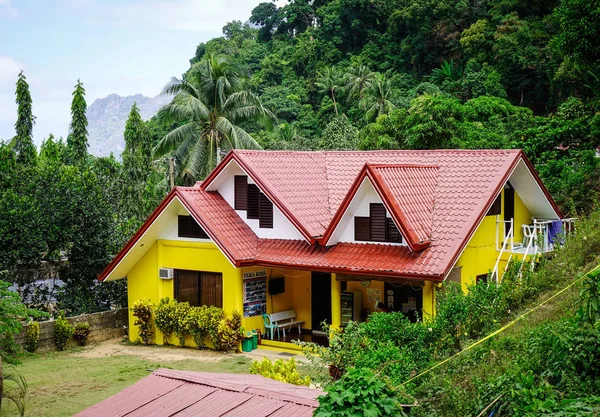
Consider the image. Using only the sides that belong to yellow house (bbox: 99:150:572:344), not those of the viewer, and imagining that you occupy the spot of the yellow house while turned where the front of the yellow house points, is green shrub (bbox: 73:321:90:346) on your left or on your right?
on your right

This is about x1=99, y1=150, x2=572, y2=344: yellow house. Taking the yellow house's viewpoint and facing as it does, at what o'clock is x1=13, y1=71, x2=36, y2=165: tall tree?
The tall tree is roughly at 3 o'clock from the yellow house.

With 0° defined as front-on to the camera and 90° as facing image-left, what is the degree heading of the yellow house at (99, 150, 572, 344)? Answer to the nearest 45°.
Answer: approximately 45°

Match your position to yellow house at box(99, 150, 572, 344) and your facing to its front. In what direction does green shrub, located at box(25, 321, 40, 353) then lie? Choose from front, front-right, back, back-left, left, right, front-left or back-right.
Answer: front-right

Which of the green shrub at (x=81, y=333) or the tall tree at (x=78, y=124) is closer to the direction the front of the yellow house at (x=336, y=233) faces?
the green shrub

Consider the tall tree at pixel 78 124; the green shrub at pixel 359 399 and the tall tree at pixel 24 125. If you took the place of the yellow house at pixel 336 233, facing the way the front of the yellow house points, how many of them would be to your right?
2

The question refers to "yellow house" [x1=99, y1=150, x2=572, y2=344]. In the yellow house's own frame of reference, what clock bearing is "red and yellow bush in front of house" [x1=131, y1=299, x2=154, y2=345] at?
The red and yellow bush in front of house is roughly at 2 o'clock from the yellow house.

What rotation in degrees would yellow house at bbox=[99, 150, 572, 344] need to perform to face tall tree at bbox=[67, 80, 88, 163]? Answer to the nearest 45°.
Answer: approximately 90° to its right
